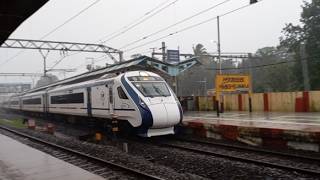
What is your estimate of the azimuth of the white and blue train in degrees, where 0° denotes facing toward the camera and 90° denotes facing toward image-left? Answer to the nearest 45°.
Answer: approximately 315°

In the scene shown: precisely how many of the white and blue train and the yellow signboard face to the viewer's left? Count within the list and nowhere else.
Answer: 0

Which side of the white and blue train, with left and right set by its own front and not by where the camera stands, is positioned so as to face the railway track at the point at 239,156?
front

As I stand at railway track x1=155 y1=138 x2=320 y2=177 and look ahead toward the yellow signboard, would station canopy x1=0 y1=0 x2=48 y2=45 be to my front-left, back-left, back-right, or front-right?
back-left

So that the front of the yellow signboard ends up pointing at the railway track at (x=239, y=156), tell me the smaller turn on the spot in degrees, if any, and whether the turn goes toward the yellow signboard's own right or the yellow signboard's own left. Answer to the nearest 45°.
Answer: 0° — it already faces it

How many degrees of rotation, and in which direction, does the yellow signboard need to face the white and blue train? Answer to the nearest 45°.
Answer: approximately 45° to its right

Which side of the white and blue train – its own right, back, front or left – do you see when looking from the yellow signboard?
left

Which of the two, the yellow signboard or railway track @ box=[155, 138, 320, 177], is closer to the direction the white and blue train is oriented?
the railway track
